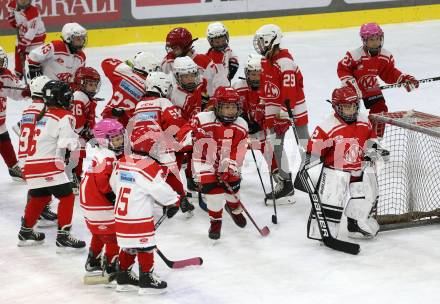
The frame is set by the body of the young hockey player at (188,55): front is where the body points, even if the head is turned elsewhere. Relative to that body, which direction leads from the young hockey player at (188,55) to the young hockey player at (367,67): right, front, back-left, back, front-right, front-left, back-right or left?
back-left

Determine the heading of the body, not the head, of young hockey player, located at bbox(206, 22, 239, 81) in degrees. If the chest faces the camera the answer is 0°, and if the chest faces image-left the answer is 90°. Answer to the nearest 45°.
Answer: approximately 0°

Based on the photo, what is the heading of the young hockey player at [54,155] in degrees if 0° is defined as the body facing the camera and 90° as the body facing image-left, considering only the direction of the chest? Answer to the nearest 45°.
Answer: approximately 225°

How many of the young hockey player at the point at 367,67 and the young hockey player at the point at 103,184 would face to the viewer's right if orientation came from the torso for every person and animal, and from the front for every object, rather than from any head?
1

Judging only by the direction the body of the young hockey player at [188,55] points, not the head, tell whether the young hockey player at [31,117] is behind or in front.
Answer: in front

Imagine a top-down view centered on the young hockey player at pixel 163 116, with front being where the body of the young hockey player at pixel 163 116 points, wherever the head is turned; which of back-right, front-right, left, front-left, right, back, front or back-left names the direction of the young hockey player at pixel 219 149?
right

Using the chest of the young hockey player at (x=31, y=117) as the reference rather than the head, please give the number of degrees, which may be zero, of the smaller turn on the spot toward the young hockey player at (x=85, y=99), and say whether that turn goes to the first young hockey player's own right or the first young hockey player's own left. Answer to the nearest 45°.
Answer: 0° — they already face them

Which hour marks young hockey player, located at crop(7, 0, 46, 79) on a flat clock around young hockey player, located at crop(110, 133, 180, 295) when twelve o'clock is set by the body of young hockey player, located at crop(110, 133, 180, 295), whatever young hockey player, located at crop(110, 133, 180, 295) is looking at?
young hockey player, located at crop(7, 0, 46, 79) is roughly at 10 o'clock from young hockey player, located at crop(110, 133, 180, 295).

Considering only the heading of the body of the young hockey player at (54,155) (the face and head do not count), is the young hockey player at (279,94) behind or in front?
in front
